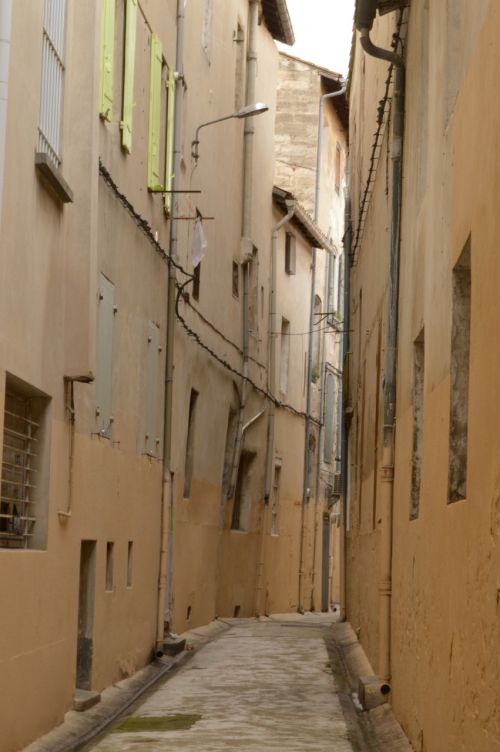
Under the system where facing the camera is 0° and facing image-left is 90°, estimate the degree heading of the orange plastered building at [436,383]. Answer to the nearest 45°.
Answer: approximately 90°

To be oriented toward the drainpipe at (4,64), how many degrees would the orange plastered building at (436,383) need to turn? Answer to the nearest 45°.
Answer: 0° — it already faces it
